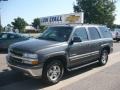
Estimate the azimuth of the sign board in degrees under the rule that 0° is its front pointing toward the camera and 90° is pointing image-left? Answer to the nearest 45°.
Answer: approximately 45°

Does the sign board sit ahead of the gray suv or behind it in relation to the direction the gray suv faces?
behind

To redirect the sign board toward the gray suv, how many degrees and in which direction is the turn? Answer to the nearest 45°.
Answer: approximately 45° to its left

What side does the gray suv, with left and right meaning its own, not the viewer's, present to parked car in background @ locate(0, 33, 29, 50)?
right
